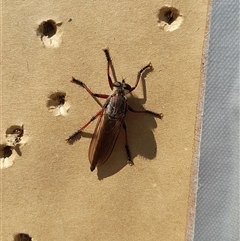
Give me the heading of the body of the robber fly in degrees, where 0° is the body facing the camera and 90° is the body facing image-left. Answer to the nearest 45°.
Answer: approximately 180°
